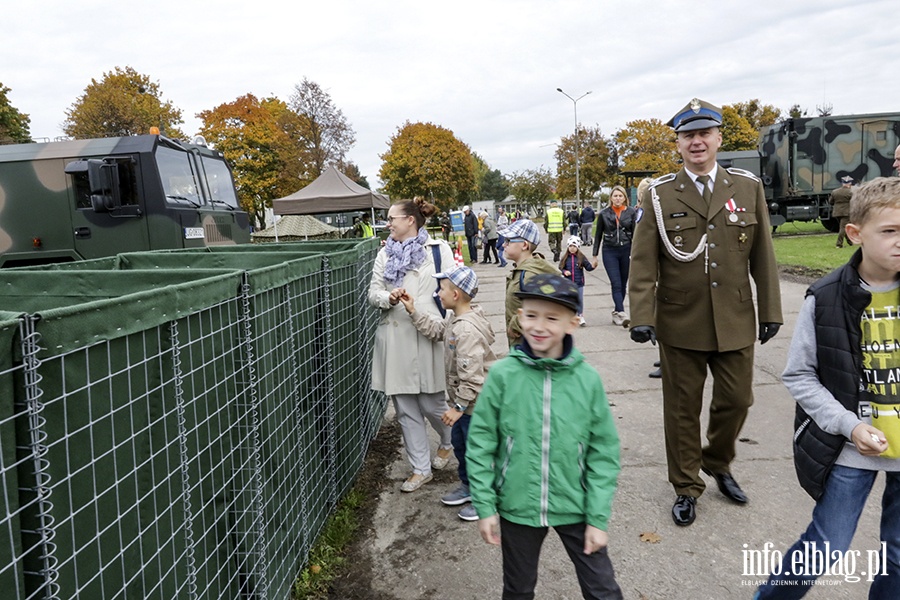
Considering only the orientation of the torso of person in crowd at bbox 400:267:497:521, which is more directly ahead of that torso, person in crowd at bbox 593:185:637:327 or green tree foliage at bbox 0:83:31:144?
the green tree foliage

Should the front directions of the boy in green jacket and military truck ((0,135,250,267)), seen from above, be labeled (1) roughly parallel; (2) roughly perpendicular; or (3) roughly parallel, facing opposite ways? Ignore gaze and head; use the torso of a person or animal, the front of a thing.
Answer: roughly perpendicular

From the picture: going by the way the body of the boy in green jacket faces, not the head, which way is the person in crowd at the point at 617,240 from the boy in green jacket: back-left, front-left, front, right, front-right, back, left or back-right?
back

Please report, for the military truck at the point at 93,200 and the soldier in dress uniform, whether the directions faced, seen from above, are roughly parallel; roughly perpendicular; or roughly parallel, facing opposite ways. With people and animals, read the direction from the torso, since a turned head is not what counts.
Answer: roughly perpendicular

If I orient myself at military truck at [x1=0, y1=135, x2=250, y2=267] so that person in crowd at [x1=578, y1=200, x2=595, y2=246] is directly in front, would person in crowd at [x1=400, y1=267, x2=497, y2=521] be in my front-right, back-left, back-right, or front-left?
back-right

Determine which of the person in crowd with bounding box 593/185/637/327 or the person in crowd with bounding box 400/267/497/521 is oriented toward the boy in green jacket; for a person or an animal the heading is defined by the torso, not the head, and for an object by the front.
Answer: the person in crowd with bounding box 593/185/637/327

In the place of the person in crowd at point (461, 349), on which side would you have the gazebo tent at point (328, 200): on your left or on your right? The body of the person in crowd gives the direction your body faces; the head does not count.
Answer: on your right

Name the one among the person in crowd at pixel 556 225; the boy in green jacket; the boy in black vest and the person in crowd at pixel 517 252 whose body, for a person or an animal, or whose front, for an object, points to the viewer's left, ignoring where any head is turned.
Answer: the person in crowd at pixel 517 252

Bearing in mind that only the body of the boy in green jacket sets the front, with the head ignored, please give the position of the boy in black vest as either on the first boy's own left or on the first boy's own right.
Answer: on the first boy's own left
